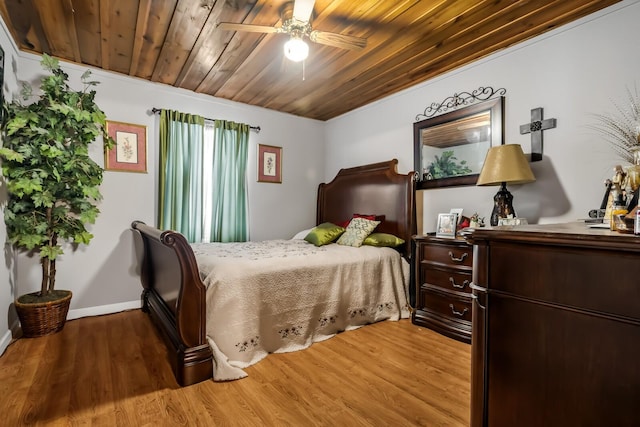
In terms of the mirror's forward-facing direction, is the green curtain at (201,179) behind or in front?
in front

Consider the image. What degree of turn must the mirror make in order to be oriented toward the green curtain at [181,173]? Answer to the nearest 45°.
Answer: approximately 45° to its right

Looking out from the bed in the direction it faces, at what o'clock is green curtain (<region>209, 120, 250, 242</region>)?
The green curtain is roughly at 4 o'clock from the bed.

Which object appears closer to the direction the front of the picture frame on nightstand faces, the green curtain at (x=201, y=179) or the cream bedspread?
the cream bedspread

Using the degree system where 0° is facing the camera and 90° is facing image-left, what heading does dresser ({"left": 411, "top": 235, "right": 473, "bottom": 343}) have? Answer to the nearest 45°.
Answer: approximately 45°

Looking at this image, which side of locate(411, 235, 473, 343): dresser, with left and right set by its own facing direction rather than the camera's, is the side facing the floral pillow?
right

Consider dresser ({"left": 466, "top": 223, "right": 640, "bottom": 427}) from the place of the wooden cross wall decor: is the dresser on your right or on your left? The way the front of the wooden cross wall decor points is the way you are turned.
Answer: on your left

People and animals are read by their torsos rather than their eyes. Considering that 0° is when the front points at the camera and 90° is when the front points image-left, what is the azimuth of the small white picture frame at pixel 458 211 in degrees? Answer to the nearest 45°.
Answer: approximately 45°

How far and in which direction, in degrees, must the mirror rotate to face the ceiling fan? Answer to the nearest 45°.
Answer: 0° — it already faces it

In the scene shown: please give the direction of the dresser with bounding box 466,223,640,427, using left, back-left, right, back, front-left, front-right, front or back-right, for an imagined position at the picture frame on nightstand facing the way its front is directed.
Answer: front-left

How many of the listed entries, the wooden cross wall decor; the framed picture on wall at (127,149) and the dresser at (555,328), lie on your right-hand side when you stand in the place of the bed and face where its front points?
1

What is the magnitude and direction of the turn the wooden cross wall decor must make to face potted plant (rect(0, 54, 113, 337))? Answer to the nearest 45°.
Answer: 0° — it already faces it
